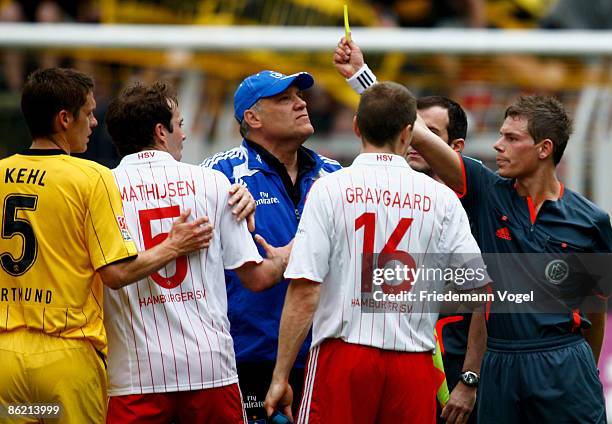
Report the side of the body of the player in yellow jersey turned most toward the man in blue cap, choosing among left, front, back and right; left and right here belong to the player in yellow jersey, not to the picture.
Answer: front

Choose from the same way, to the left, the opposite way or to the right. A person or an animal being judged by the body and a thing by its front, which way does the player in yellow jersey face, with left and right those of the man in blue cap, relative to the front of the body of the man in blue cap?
to the left

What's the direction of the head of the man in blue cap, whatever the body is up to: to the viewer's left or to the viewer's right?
to the viewer's right

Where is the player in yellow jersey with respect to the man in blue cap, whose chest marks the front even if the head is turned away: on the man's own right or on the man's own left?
on the man's own right

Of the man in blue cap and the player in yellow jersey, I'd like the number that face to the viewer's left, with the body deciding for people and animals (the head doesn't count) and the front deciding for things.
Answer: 0

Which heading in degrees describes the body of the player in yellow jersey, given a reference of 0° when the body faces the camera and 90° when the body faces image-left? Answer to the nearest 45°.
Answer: approximately 225°

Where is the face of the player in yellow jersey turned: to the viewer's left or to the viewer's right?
to the viewer's right
